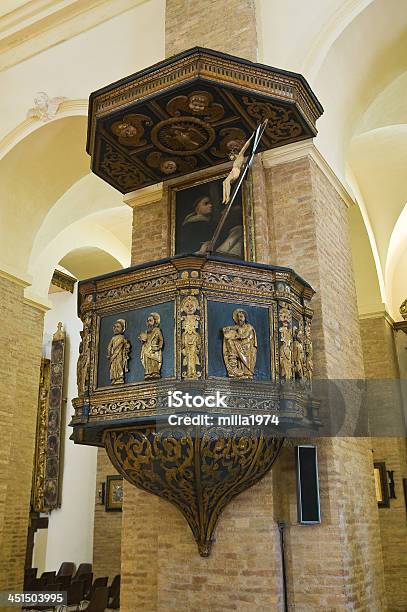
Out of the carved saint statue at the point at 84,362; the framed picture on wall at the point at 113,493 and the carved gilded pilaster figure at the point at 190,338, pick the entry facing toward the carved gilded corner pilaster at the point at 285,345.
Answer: the framed picture on wall

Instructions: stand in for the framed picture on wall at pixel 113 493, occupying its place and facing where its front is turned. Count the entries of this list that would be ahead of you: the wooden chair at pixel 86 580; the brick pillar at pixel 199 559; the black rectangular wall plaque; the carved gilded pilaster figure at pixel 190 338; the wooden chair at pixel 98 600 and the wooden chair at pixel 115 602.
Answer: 6

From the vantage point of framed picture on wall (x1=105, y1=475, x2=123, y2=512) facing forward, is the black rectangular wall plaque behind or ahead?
ahead

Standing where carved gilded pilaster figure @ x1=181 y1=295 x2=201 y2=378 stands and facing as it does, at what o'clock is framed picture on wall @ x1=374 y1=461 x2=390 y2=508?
The framed picture on wall is roughly at 7 o'clock from the carved gilded pilaster figure.

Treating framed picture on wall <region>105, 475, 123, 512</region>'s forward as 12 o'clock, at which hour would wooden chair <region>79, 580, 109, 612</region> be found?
The wooden chair is roughly at 12 o'clock from the framed picture on wall.

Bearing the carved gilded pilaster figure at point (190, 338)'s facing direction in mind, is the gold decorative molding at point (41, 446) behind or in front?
behind

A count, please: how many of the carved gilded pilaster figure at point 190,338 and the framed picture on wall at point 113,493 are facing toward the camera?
2

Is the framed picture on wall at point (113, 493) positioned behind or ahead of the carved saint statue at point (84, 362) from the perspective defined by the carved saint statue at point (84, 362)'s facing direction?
behind

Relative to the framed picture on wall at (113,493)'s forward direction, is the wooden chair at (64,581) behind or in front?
in front
